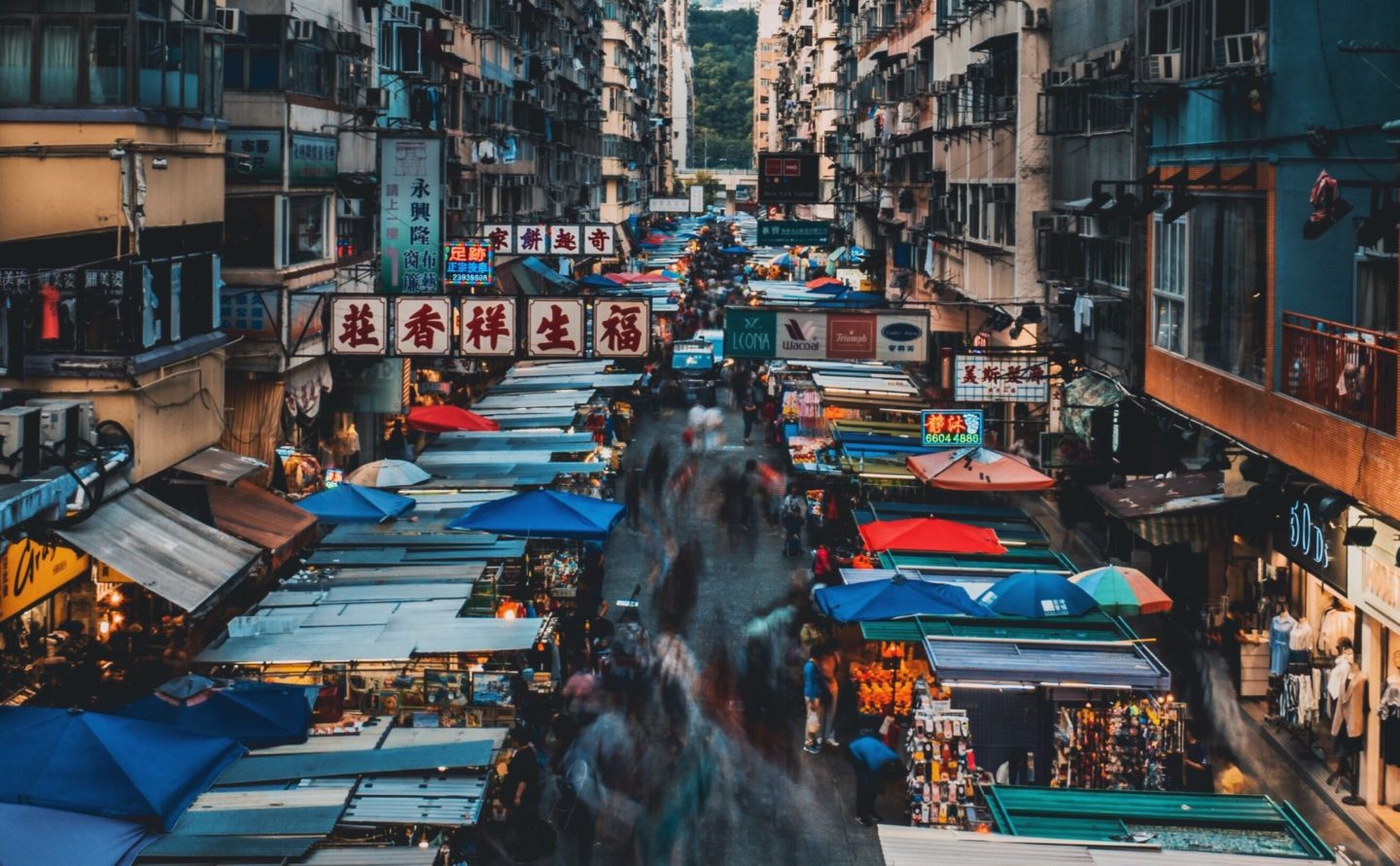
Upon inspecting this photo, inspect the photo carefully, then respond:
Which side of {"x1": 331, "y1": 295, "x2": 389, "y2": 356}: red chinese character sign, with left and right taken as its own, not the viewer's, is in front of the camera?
front

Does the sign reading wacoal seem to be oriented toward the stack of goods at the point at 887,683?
yes

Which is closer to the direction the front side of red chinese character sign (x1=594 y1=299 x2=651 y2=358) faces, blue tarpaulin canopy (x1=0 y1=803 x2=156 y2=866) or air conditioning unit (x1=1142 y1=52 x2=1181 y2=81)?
the blue tarpaulin canopy

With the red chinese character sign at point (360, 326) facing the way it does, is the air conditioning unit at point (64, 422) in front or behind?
in front

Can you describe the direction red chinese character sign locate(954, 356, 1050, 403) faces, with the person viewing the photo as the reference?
facing the viewer

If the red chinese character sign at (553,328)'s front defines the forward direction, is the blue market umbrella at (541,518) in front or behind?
in front

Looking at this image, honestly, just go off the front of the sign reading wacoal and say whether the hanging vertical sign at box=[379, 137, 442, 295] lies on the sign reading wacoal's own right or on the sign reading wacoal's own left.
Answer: on the sign reading wacoal's own right

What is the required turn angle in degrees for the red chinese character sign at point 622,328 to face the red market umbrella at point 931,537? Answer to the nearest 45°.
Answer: approximately 45° to its left

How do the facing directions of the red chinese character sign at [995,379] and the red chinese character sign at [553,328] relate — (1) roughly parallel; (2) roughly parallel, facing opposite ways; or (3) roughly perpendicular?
roughly parallel

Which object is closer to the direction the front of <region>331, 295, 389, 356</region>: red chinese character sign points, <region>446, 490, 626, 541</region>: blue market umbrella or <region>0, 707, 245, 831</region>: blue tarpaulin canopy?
the blue tarpaulin canopy

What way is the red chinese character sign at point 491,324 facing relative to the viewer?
toward the camera

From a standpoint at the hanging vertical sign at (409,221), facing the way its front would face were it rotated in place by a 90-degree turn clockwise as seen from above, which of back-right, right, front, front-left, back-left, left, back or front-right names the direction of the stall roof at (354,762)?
left

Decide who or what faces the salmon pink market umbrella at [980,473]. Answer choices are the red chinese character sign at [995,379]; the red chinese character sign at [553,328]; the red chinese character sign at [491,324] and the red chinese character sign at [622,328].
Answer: the red chinese character sign at [995,379]
